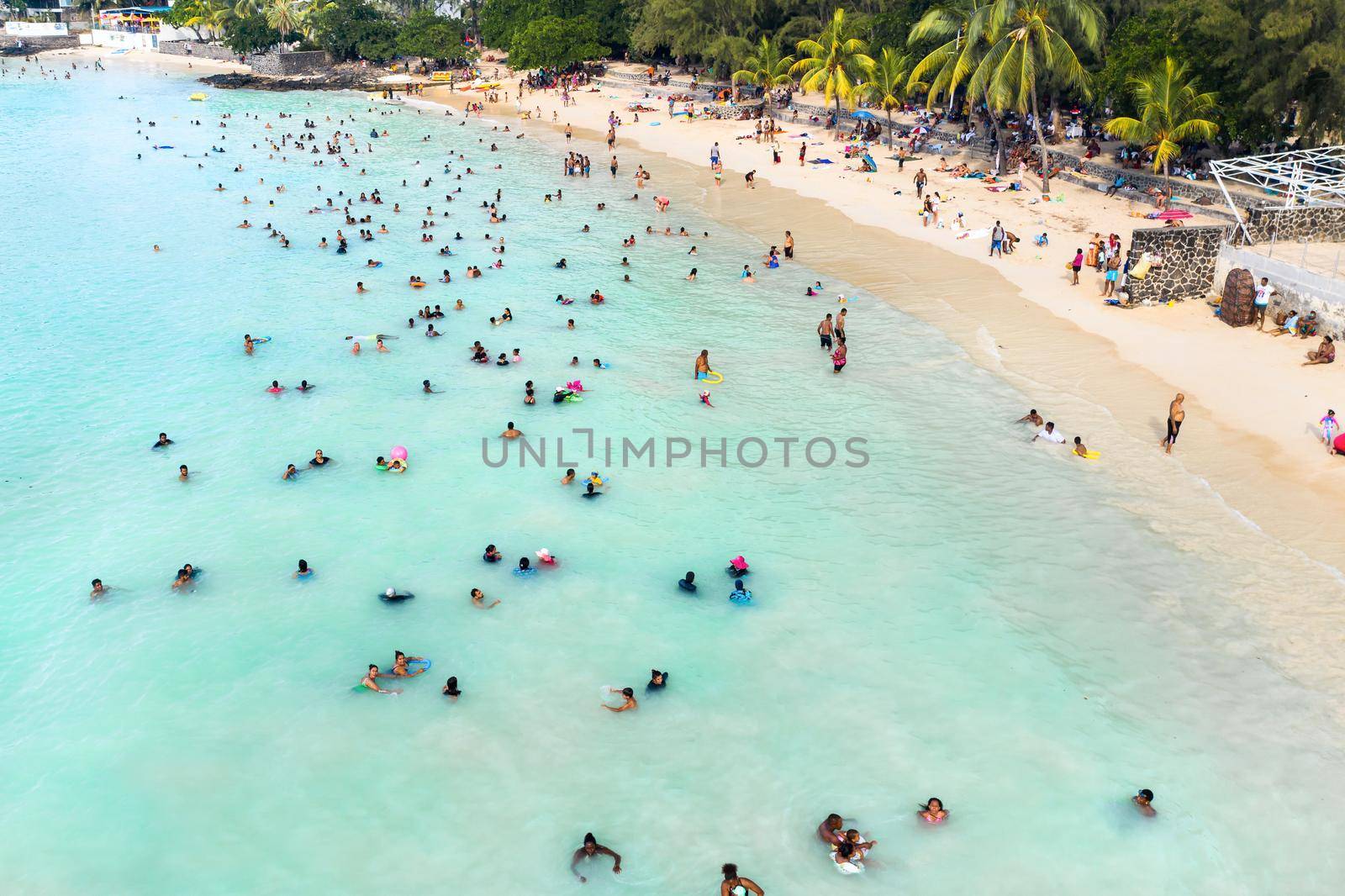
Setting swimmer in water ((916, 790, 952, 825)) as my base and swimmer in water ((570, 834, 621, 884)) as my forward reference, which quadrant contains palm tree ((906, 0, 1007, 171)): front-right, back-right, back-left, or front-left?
back-right

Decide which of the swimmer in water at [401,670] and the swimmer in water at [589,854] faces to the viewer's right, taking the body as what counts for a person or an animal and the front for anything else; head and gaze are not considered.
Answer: the swimmer in water at [401,670]

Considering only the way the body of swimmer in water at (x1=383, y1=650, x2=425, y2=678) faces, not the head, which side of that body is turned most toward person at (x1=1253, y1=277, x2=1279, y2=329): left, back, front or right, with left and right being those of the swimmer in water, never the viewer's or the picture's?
front

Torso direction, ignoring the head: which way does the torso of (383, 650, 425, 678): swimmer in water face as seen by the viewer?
to the viewer's right

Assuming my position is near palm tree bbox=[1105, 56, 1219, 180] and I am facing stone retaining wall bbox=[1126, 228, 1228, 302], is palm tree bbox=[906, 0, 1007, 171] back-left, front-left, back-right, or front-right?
back-right

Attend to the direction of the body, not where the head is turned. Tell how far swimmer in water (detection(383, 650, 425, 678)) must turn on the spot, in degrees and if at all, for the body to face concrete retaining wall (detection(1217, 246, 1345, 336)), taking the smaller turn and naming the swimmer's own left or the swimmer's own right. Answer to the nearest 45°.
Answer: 0° — they already face it
